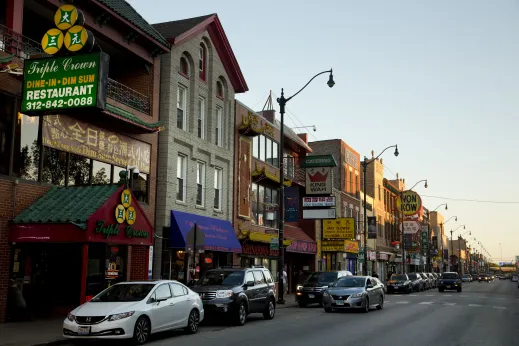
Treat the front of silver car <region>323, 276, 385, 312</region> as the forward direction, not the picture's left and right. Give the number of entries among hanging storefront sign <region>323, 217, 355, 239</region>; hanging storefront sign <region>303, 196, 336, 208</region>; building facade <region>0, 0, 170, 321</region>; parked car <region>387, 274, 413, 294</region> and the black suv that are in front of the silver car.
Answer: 2

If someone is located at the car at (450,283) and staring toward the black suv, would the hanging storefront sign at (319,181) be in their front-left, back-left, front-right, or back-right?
front-right

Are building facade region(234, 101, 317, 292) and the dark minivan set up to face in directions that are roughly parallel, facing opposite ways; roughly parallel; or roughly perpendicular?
roughly perpendicular

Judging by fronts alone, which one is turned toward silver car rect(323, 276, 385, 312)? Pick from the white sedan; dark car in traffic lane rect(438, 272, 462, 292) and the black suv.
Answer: the dark car in traffic lane

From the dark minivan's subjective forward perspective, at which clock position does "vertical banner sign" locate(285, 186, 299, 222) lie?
The vertical banner sign is roughly at 4 o'clock from the dark minivan.

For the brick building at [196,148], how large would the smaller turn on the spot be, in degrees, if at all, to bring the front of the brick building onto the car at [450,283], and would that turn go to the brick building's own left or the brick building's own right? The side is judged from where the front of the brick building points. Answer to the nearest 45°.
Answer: approximately 90° to the brick building's own left

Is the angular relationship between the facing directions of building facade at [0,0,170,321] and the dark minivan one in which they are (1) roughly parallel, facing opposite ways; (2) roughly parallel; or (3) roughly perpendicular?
roughly perpendicular

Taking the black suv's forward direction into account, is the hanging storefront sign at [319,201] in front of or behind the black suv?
behind

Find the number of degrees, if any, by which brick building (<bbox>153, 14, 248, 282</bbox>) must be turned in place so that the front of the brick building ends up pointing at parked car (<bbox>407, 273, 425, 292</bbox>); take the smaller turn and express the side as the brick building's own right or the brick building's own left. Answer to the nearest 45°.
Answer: approximately 90° to the brick building's own left

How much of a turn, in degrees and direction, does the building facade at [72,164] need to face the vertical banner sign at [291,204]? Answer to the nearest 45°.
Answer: approximately 90° to its left

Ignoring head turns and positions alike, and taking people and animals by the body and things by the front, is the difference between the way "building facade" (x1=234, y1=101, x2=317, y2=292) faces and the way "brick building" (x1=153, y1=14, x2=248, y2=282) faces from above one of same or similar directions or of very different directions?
same or similar directions

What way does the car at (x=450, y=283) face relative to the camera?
toward the camera

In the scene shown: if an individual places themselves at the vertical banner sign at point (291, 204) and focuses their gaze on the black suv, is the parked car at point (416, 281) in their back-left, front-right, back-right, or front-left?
back-left

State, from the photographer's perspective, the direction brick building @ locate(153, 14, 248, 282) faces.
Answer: facing the viewer and to the right of the viewer

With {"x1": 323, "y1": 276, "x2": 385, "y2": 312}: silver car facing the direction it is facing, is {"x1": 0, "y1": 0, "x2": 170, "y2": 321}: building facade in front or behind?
in front

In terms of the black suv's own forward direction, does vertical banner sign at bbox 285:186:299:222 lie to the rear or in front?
to the rear

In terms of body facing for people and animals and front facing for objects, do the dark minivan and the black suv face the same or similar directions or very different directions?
same or similar directions

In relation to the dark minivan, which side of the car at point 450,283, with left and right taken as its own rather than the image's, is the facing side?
front

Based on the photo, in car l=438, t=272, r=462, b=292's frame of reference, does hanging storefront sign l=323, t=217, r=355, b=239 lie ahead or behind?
ahead
